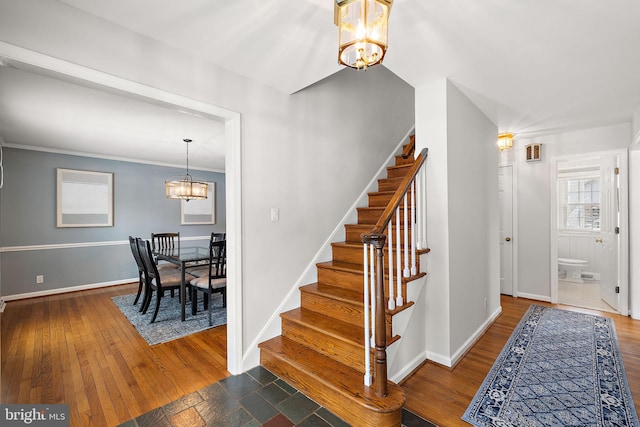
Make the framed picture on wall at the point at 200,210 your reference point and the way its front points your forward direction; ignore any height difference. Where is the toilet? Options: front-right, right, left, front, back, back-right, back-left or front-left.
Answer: front-left

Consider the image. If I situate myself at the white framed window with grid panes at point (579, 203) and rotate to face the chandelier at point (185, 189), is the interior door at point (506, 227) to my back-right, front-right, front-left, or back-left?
front-left

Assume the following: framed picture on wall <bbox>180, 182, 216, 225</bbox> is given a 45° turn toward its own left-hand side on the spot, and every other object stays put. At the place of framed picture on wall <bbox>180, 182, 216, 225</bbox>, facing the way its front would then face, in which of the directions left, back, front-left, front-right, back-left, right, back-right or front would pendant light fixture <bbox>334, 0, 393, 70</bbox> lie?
front-right

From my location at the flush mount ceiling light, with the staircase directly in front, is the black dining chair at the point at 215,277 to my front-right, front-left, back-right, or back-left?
front-right

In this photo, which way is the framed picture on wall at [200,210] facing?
toward the camera

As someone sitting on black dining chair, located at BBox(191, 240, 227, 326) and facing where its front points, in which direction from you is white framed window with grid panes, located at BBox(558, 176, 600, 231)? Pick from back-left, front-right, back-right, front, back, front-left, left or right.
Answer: back-right

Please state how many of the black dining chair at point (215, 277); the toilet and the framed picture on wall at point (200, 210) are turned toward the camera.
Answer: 1

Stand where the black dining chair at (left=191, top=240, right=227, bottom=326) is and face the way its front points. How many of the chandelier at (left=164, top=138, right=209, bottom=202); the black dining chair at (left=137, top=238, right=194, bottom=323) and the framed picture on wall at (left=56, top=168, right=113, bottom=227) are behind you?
0

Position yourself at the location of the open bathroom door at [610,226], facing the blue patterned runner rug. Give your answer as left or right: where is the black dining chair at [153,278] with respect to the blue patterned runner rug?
right

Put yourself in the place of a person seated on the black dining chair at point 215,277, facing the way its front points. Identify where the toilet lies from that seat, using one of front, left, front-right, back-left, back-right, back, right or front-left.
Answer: back-right

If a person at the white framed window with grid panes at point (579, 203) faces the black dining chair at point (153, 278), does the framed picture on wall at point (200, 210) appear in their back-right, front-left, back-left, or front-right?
front-right

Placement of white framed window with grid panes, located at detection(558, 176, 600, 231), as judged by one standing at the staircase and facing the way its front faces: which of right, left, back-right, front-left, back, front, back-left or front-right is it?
back

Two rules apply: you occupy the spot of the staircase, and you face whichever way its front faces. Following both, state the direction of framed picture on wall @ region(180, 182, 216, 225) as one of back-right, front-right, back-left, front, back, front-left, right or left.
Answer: right

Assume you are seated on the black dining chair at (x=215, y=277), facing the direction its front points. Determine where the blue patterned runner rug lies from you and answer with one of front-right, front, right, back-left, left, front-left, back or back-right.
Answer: back

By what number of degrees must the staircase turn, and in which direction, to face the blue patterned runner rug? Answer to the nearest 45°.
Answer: approximately 135° to its left

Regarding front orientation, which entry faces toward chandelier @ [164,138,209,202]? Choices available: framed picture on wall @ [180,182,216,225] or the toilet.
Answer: the framed picture on wall

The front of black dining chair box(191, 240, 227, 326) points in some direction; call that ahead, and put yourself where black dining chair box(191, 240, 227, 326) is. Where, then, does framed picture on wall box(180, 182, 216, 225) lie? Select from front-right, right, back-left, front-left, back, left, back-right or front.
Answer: front-right

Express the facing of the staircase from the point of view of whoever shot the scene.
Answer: facing the viewer and to the left of the viewer
